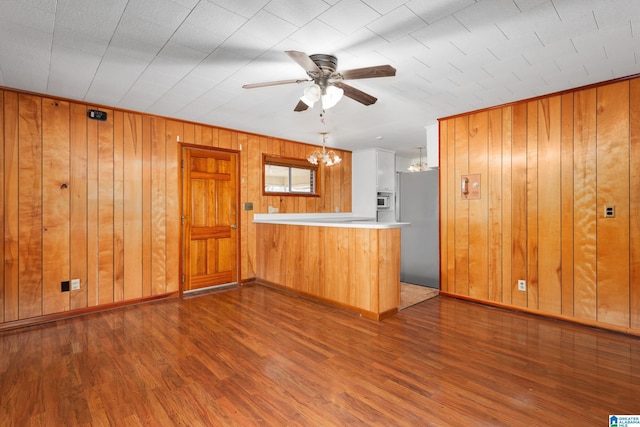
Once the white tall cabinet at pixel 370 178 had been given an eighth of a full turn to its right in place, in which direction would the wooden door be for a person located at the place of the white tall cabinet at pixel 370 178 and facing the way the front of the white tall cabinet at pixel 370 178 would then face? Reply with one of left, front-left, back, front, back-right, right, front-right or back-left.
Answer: front-right

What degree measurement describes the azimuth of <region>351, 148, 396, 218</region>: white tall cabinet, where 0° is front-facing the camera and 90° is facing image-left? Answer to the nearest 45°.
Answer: approximately 315°

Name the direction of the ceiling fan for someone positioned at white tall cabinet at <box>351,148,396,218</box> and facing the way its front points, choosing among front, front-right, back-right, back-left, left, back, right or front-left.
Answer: front-right

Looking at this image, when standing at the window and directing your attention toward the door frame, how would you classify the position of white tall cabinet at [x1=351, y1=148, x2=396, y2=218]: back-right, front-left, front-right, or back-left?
back-left

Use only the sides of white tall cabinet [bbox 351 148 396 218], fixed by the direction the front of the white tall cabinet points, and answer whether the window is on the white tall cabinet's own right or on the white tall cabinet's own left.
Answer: on the white tall cabinet's own right

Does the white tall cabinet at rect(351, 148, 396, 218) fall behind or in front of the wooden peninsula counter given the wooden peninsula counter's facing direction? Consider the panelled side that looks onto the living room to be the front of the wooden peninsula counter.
behind
